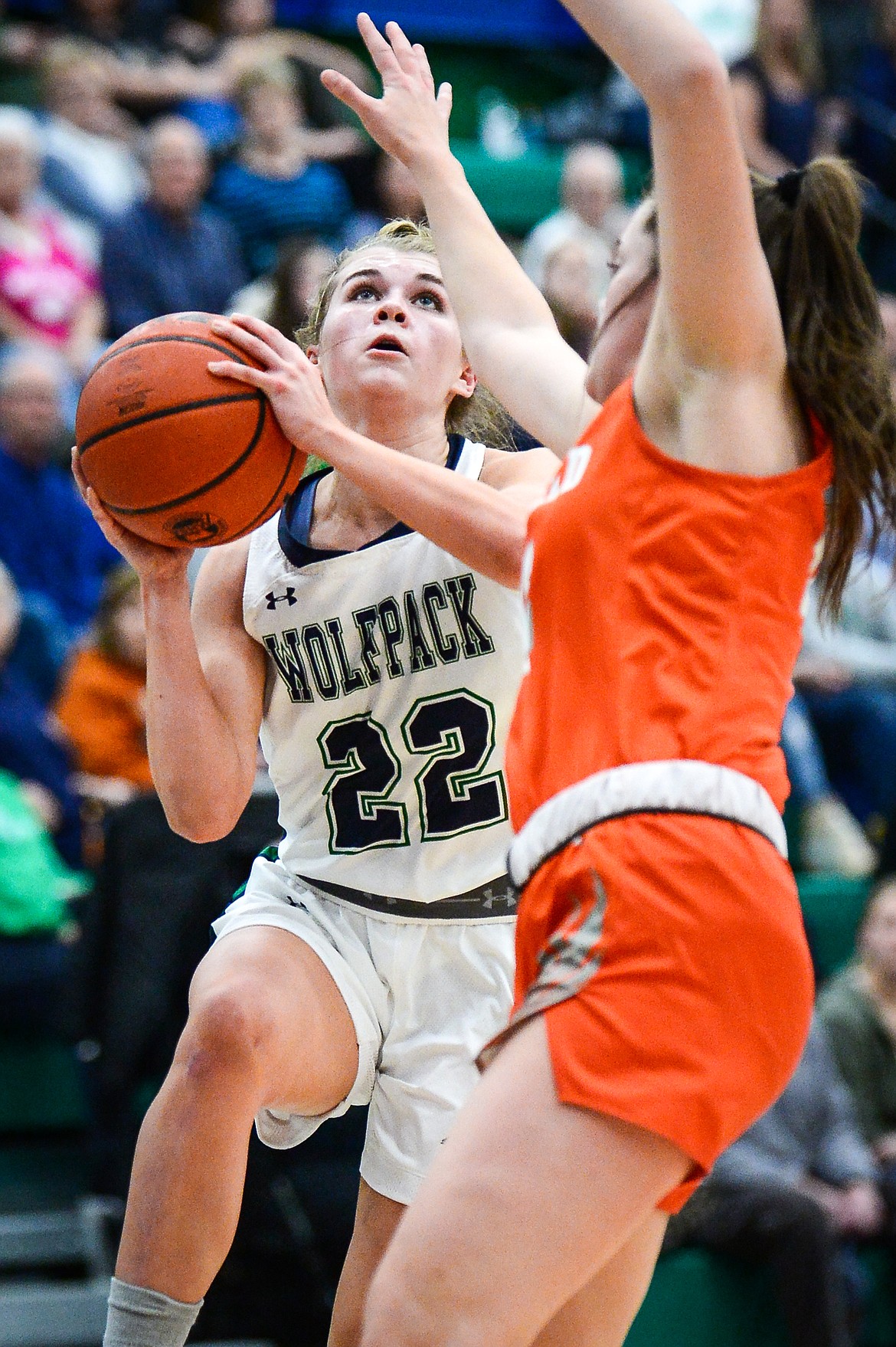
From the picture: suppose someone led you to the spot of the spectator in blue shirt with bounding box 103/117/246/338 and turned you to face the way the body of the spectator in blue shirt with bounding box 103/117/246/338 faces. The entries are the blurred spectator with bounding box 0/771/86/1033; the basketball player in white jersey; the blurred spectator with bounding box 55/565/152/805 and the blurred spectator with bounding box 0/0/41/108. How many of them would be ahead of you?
3

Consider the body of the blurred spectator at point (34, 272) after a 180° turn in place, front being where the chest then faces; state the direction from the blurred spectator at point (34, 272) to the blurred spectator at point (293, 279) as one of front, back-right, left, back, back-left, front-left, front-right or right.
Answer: back-right

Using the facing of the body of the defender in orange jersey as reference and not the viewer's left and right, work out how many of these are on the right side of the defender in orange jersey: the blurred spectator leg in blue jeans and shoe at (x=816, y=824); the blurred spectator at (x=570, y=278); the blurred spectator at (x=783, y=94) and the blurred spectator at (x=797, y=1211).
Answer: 4

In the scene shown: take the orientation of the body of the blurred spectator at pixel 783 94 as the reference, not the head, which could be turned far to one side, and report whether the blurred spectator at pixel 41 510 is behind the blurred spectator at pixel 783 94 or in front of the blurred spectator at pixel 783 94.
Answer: in front

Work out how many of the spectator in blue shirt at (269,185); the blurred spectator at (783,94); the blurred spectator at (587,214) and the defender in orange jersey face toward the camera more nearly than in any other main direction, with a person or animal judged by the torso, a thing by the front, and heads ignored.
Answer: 3

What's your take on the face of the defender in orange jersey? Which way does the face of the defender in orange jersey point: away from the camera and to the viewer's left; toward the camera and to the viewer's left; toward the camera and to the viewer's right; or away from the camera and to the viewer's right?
away from the camera and to the viewer's left

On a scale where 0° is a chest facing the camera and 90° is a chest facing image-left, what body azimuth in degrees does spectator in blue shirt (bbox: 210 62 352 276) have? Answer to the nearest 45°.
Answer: approximately 0°

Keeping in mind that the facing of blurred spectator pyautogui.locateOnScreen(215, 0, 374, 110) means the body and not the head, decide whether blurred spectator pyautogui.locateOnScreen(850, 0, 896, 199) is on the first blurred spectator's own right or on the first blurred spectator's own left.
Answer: on the first blurred spectator's own left
